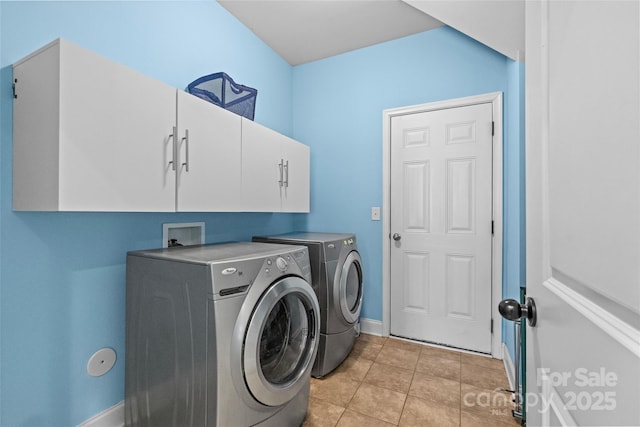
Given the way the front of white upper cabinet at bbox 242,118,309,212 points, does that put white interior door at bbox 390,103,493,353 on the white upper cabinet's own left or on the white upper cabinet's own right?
on the white upper cabinet's own left

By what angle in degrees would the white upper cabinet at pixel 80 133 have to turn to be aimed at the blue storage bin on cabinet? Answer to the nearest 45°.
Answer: approximately 90° to its left

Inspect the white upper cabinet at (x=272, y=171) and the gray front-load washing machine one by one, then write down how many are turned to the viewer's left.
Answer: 0

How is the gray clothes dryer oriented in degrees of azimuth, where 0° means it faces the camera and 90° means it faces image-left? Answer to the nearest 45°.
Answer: approximately 315°

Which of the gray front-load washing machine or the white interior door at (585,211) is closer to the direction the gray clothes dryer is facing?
the white interior door

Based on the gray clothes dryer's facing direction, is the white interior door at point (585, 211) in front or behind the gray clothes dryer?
in front

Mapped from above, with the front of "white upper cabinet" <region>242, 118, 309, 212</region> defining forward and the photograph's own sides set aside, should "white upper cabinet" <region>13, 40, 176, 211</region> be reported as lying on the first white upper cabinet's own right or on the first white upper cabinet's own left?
on the first white upper cabinet's own right

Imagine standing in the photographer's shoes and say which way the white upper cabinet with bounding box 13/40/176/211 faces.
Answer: facing the viewer and to the right of the viewer

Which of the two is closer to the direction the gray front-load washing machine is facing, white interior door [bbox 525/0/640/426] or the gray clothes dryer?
the white interior door

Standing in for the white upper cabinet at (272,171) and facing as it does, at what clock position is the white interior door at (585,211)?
The white interior door is roughly at 1 o'clock from the white upper cabinet.

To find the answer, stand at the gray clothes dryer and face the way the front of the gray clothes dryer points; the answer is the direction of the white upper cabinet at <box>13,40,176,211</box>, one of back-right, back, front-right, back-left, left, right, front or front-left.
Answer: right
